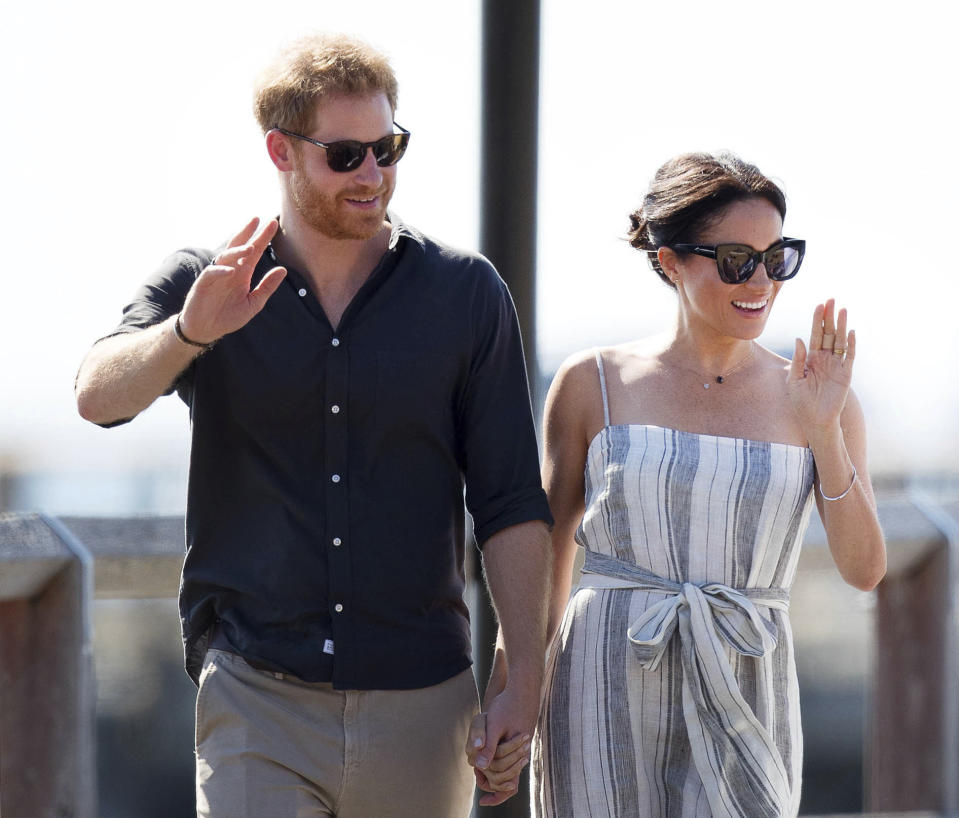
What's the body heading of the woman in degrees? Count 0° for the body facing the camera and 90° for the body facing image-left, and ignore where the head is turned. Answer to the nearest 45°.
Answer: approximately 0°

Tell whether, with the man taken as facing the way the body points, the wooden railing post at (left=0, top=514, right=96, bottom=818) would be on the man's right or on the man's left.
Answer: on the man's right

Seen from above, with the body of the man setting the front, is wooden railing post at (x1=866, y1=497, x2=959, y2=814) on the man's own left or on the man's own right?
on the man's own left

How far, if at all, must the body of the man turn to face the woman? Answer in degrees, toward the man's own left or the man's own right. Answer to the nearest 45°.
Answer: approximately 90° to the man's own left

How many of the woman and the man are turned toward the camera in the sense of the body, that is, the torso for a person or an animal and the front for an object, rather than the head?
2

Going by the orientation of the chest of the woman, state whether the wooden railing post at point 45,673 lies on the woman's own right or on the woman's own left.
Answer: on the woman's own right
